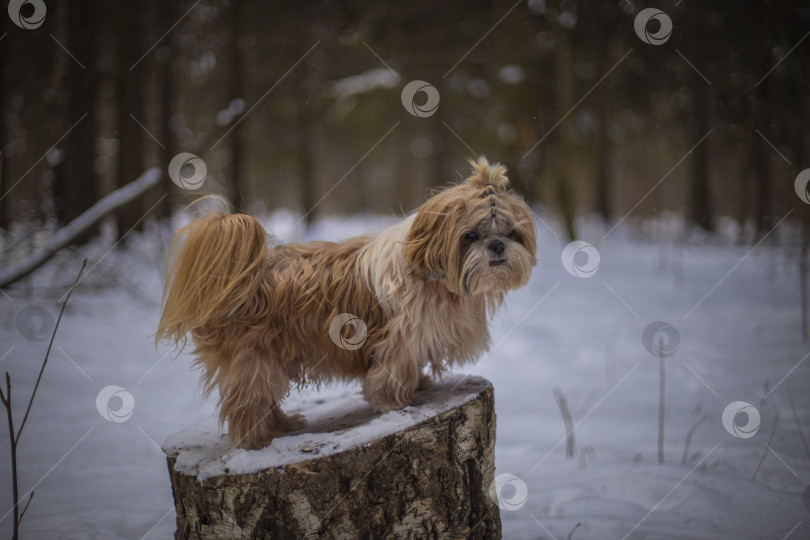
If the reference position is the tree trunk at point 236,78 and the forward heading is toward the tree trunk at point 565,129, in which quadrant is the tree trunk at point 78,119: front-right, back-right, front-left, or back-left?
back-right

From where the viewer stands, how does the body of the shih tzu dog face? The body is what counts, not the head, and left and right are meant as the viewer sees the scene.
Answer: facing to the right of the viewer

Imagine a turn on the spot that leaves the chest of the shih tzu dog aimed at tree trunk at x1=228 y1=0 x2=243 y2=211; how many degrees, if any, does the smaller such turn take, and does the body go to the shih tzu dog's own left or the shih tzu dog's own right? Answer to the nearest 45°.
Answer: approximately 90° to the shih tzu dog's own left

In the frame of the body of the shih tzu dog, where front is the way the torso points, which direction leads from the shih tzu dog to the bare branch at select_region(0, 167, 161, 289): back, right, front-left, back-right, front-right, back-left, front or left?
back-left

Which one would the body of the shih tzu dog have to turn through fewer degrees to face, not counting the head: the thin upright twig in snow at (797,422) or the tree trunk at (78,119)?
the thin upright twig in snow

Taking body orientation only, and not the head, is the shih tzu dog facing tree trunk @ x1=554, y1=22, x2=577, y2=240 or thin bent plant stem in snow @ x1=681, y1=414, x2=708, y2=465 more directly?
the thin bent plant stem in snow

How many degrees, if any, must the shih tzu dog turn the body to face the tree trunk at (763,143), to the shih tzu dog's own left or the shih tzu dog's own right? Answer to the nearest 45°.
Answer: approximately 45° to the shih tzu dog's own left
